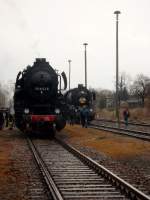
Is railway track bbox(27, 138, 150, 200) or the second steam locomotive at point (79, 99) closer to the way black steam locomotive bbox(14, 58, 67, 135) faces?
the railway track

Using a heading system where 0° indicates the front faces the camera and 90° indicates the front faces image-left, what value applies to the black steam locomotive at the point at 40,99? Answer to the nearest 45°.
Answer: approximately 0°

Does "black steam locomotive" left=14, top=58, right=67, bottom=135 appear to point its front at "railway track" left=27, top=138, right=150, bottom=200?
yes

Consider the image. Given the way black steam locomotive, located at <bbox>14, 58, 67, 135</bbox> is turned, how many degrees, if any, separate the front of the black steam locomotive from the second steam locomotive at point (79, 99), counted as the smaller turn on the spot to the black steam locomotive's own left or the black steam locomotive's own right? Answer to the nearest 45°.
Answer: approximately 180°
